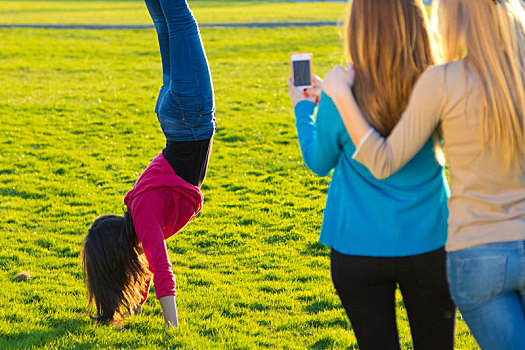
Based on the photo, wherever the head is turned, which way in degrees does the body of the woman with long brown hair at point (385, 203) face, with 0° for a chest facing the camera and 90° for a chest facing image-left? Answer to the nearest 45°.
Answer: approximately 180°

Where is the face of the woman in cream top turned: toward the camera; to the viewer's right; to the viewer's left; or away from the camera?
away from the camera
